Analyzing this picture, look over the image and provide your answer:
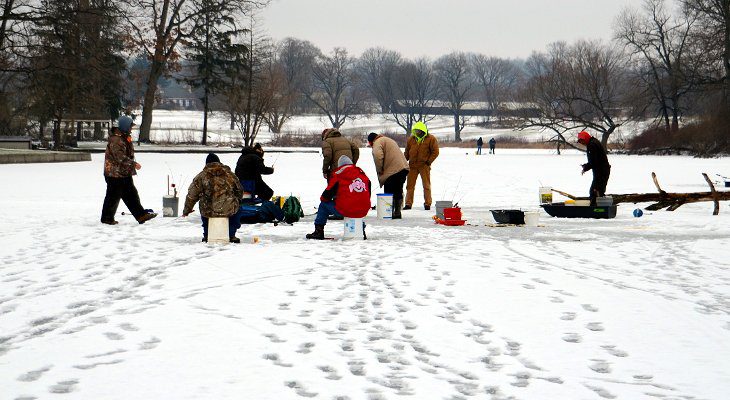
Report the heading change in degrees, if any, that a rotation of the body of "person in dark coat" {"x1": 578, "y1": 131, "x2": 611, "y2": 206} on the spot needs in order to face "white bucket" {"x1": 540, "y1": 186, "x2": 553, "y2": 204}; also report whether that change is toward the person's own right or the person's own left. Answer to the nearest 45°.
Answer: approximately 45° to the person's own right

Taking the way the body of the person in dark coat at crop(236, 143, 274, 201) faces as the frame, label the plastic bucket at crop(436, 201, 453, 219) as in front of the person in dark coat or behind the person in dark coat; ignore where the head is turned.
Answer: in front

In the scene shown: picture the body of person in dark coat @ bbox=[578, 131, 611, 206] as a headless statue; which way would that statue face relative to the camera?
to the viewer's left

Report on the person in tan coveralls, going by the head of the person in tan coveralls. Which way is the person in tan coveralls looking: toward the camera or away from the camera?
toward the camera

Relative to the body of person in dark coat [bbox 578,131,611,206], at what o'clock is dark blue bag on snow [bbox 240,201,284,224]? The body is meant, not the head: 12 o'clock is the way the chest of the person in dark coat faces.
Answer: The dark blue bag on snow is roughly at 11 o'clock from the person in dark coat.

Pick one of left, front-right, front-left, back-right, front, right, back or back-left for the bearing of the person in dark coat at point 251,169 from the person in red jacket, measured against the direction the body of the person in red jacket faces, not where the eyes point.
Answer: front

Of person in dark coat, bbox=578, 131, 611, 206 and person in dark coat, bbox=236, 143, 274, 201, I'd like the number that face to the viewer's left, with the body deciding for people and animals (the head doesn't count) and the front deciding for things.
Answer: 1

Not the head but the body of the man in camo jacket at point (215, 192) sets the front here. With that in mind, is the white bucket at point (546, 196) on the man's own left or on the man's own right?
on the man's own right

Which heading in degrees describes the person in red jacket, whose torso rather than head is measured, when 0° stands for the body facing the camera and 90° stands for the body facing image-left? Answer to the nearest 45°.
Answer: approximately 135°

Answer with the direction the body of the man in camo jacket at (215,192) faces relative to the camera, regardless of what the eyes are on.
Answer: away from the camera

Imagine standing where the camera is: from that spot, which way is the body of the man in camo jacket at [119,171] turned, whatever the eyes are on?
to the viewer's right

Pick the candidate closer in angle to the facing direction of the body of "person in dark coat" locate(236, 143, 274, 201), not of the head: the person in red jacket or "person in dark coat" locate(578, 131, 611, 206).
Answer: the person in dark coat

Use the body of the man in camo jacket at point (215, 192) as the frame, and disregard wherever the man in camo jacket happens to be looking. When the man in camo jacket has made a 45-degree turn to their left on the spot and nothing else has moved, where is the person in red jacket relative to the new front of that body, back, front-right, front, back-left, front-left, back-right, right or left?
back-right

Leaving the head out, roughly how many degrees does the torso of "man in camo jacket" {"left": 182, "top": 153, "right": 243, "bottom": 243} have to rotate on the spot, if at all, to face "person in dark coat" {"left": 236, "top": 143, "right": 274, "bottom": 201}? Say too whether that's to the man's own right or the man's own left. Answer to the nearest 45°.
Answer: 0° — they already face them
